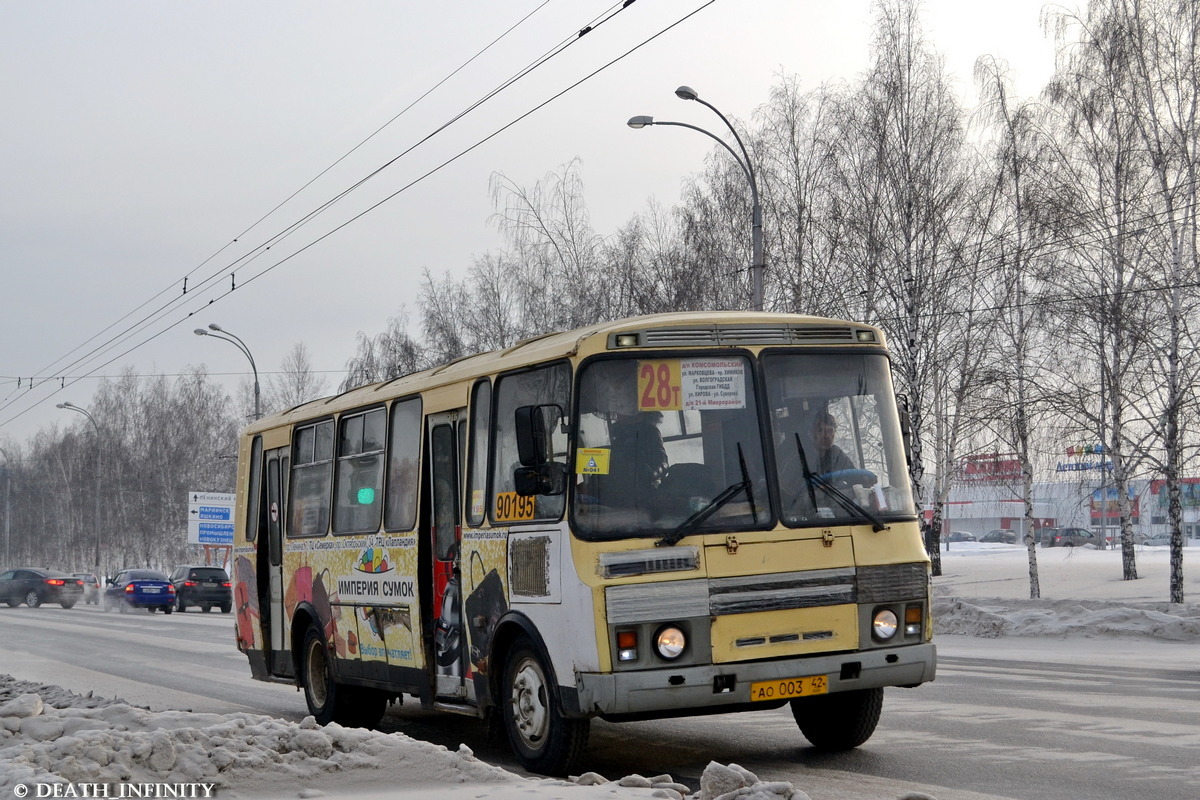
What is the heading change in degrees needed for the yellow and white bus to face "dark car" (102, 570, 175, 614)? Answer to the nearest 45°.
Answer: approximately 135° to its left

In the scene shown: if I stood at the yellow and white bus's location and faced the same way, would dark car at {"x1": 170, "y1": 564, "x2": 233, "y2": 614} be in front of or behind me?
behind

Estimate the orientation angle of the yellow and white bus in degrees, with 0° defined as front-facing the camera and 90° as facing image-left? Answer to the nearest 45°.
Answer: approximately 315°

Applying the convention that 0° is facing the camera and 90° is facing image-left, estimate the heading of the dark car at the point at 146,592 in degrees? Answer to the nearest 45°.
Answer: approximately 135°

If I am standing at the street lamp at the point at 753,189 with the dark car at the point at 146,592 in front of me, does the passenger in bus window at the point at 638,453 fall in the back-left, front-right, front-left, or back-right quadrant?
back-left

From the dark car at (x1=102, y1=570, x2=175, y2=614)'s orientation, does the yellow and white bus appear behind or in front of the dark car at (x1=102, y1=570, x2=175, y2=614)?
behind

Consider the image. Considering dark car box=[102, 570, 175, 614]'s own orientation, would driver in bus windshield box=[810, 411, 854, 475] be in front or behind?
behind

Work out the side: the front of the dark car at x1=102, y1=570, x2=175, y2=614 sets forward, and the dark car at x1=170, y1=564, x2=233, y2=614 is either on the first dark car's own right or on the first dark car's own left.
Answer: on the first dark car's own right

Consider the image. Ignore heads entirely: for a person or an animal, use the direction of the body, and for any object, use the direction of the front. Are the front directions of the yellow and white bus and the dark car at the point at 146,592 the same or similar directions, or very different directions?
very different directions
